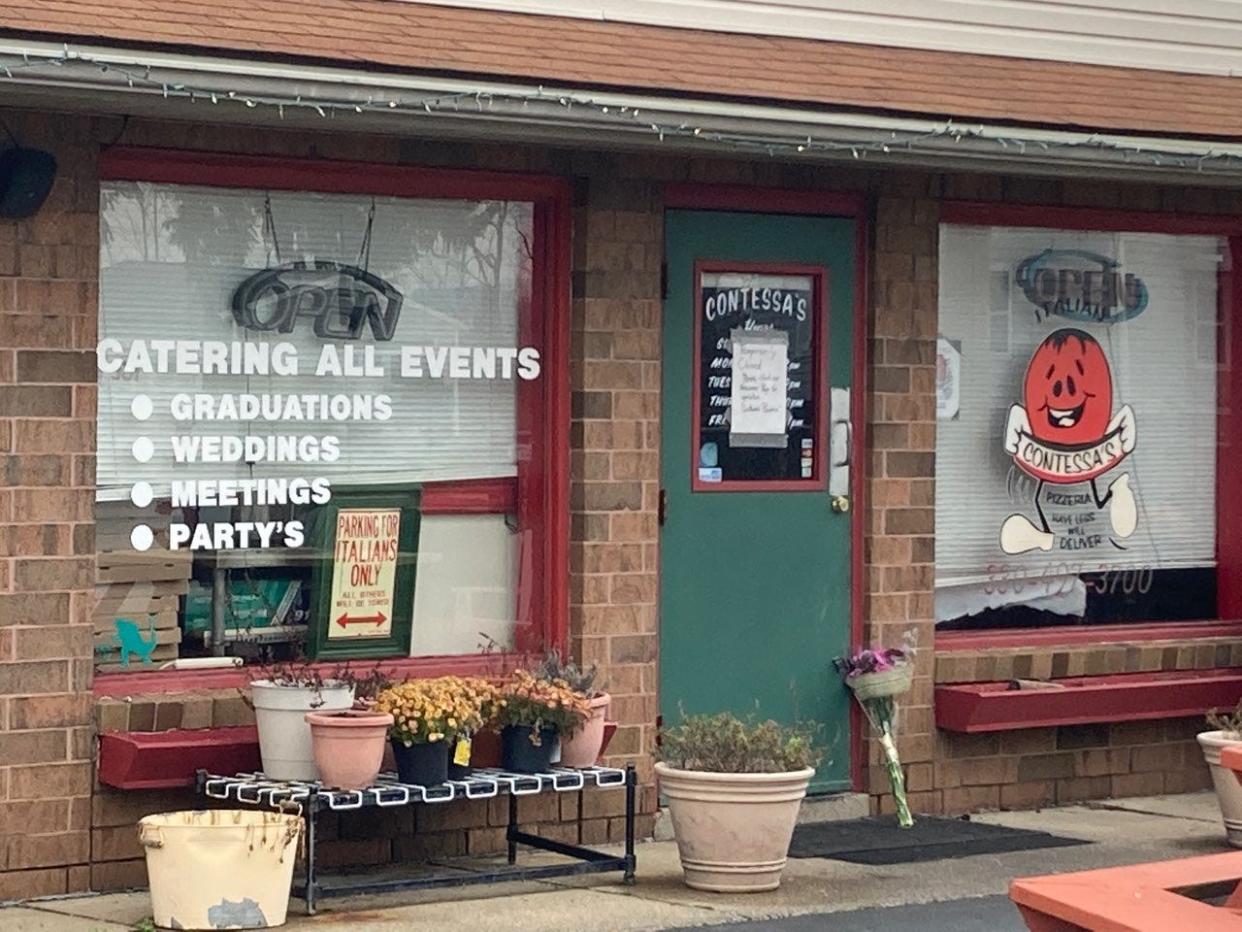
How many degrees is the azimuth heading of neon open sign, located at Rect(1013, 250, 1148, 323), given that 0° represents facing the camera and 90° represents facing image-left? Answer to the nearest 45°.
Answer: approximately 0°

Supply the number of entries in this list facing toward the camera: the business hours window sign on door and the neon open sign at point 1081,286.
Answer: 2

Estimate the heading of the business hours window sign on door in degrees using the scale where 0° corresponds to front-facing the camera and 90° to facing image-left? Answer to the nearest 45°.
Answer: approximately 0°

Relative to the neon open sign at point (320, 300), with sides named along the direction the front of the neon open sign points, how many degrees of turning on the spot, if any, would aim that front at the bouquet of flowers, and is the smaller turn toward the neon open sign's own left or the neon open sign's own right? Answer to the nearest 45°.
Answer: approximately 90° to the neon open sign's own left

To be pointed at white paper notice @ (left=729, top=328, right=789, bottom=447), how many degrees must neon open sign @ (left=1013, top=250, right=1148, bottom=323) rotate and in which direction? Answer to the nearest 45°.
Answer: approximately 45° to its right

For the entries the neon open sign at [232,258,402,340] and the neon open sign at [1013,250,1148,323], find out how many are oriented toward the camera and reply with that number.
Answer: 2

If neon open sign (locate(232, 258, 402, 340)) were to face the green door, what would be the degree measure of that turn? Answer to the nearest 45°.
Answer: approximately 90° to its left
